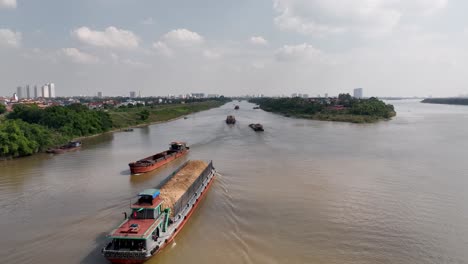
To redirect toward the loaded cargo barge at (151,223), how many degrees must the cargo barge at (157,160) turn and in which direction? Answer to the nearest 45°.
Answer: approximately 45° to its left

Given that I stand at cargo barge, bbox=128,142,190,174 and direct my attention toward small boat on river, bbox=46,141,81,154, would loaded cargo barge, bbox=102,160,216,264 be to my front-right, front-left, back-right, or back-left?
back-left

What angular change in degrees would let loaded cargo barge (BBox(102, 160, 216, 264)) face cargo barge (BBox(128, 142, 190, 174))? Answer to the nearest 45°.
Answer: approximately 45° to its left

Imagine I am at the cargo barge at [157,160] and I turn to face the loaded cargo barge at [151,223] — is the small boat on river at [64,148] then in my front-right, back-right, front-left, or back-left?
back-right

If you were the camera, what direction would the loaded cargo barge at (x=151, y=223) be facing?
facing away from the viewer and to the right of the viewer

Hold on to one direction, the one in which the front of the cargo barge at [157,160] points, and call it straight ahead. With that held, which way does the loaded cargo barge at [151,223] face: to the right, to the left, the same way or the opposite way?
the opposite way

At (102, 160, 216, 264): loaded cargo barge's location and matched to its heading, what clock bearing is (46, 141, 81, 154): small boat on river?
The small boat on river is roughly at 10 o'clock from the loaded cargo barge.

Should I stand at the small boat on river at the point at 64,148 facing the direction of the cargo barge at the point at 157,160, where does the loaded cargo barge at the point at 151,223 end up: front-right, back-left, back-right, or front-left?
front-right

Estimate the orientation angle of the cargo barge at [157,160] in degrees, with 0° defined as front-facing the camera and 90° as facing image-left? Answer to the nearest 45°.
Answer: approximately 45°

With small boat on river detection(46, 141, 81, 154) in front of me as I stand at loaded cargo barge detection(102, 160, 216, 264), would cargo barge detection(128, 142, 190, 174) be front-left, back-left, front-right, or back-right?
front-right

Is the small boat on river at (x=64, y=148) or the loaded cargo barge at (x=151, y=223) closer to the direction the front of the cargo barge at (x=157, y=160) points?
the loaded cargo barge

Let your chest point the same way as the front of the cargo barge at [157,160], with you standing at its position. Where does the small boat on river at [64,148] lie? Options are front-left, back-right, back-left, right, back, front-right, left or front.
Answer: right
